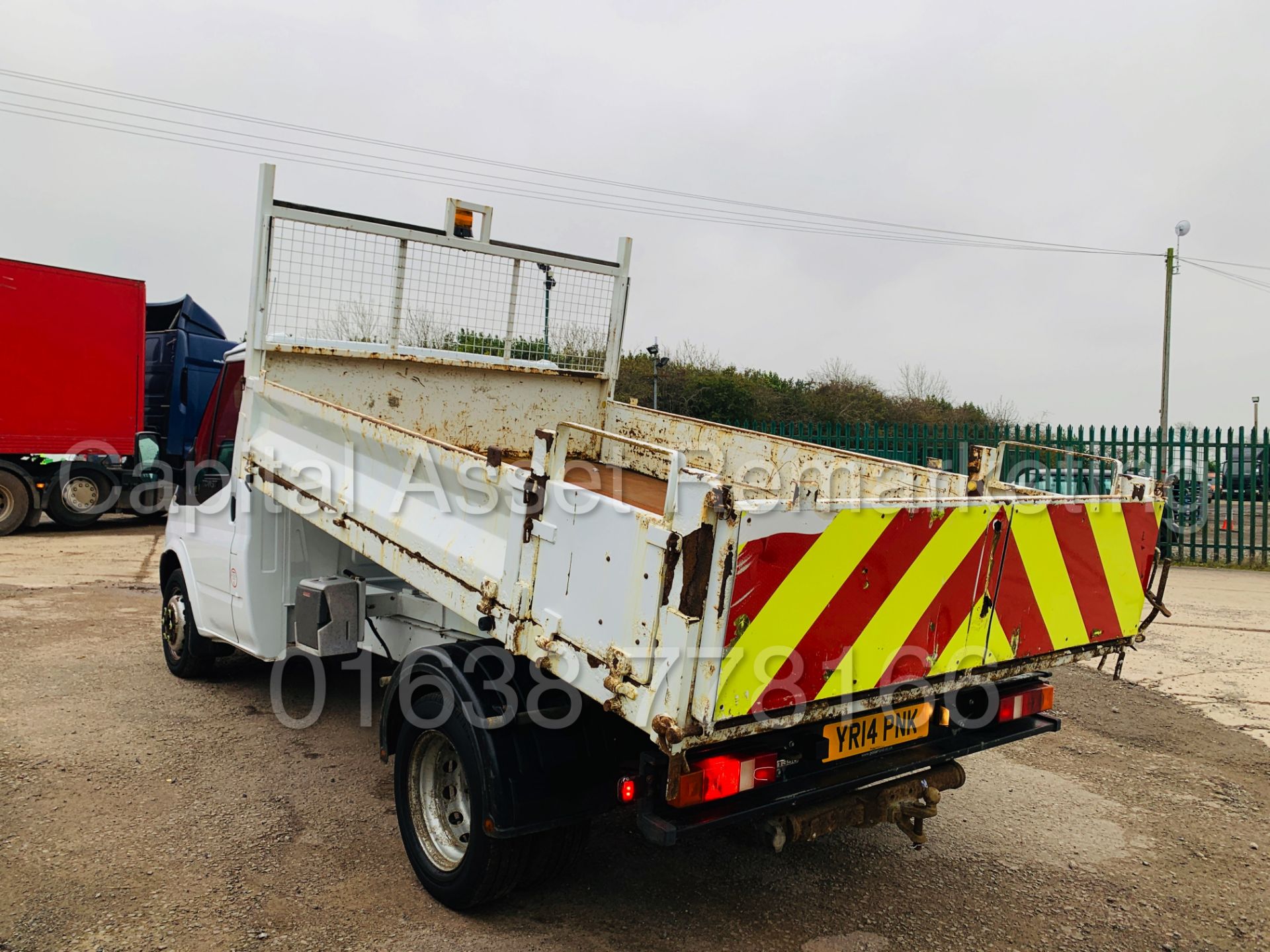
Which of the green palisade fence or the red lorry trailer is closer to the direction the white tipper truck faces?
the red lorry trailer

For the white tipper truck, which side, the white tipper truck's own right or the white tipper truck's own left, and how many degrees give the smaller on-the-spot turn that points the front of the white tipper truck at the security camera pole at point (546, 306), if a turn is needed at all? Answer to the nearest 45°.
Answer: approximately 45° to the white tipper truck's own right

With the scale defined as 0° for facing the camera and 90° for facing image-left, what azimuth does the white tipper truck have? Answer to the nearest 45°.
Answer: approximately 135°
